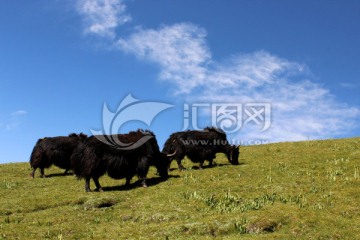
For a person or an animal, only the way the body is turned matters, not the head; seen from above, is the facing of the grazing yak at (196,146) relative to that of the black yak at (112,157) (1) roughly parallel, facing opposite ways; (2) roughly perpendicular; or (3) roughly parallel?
roughly parallel

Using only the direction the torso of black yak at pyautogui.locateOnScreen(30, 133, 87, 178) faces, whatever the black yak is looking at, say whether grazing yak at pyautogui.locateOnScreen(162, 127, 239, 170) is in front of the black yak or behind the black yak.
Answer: in front

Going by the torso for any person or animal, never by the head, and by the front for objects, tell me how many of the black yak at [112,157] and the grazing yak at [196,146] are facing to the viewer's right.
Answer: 2

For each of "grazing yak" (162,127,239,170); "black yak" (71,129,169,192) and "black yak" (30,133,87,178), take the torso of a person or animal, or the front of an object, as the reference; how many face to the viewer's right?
3

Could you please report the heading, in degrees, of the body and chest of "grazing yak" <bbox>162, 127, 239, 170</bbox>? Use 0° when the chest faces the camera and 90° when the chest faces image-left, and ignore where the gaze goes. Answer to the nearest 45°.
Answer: approximately 270°

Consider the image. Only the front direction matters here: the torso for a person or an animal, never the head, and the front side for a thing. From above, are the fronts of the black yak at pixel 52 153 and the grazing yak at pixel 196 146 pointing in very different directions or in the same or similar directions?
same or similar directions

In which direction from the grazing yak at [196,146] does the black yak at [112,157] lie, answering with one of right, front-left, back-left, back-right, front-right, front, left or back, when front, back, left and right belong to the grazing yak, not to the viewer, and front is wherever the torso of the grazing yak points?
back-right

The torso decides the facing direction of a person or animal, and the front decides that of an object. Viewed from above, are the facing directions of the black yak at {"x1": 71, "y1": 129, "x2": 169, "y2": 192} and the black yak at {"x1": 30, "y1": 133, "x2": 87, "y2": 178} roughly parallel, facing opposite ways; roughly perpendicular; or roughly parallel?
roughly parallel

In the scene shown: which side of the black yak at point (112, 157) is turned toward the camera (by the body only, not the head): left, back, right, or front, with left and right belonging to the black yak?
right

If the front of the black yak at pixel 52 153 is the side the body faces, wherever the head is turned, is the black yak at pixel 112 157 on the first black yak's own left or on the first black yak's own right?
on the first black yak's own right

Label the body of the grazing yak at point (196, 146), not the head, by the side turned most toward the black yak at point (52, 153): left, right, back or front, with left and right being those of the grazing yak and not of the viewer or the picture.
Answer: back

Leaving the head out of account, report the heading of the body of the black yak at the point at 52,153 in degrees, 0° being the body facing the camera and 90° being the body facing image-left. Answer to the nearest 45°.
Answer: approximately 270°
